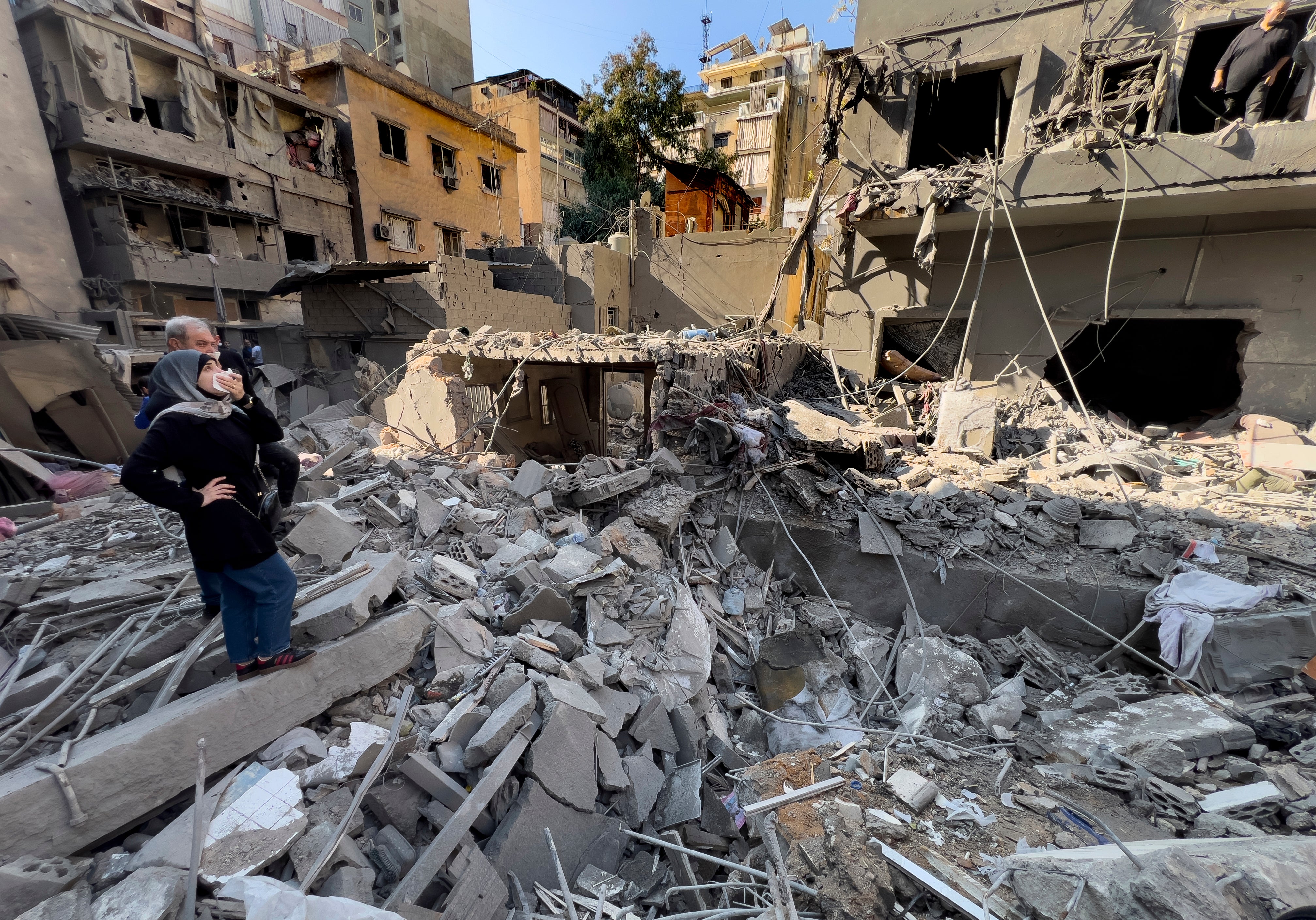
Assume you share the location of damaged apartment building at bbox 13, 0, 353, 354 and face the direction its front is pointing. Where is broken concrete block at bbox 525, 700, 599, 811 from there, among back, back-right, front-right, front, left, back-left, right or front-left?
front-right

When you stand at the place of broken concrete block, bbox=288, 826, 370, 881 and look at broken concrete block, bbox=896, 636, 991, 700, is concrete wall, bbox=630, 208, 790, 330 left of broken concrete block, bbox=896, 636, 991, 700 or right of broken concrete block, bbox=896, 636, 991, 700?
left

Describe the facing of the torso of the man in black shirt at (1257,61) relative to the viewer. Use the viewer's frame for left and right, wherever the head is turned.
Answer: facing the viewer

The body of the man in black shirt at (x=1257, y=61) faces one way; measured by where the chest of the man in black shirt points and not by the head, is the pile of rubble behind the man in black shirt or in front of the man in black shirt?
in front

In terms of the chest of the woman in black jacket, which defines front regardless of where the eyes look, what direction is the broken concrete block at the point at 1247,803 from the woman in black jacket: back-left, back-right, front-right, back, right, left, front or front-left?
front

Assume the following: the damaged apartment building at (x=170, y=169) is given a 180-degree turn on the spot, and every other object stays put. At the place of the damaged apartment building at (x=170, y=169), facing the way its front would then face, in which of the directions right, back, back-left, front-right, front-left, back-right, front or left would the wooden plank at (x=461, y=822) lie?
back-left

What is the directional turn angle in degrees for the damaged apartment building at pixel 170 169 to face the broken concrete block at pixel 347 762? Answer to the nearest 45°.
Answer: approximately 45° to its right

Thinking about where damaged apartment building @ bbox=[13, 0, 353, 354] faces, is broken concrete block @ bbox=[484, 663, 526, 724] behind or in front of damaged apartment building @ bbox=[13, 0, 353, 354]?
in front

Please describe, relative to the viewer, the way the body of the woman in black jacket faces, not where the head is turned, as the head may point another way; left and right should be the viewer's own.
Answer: facing the viewer and to the right of the viewer

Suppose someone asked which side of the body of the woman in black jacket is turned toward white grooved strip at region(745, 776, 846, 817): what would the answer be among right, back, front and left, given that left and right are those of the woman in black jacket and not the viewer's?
front

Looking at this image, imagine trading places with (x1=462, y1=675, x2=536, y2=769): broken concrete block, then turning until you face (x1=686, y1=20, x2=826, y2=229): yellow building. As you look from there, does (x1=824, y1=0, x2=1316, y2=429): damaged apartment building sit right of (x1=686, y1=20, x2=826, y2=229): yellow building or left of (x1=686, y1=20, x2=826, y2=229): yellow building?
right

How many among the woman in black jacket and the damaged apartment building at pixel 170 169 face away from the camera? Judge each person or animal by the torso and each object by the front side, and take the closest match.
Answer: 0

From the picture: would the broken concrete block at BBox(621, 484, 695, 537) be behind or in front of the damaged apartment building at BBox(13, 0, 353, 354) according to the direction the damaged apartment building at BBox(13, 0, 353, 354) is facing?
in front

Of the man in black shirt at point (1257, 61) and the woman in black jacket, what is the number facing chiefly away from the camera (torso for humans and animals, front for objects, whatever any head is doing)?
0
